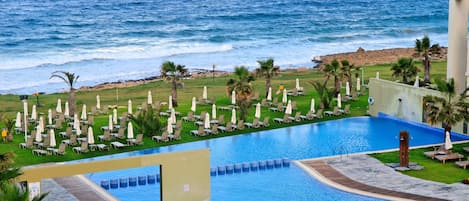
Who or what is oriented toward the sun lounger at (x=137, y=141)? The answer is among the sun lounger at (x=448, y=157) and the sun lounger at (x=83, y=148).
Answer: the sun lounger at (x=448, y=157)

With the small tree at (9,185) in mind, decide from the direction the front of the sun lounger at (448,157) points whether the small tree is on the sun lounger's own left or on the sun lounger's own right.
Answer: on the sun lounger's own left

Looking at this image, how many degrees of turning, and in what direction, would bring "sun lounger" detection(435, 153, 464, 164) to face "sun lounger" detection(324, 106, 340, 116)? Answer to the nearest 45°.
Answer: approximately 45° to its right

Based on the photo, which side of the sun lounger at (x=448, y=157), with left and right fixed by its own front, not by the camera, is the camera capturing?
left

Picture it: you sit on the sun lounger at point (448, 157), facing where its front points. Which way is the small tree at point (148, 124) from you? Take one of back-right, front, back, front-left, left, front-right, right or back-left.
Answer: front

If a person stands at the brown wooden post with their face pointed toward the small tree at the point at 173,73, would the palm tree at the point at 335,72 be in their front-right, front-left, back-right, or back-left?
front-right

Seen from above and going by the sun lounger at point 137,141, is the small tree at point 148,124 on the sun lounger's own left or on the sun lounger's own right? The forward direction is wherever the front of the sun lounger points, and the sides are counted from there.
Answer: on the sun lounger's own right

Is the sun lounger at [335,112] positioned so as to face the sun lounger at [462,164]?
no

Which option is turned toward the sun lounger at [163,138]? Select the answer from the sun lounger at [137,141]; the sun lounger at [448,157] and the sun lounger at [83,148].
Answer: the sun lounger at [448,157]

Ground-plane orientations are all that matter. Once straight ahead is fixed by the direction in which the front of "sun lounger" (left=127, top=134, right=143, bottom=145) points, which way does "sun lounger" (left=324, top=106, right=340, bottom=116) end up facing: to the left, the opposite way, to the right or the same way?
the same way

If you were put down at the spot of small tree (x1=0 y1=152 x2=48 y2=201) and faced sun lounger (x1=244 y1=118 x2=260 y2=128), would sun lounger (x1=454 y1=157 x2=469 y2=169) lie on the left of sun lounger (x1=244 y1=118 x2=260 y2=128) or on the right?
right
